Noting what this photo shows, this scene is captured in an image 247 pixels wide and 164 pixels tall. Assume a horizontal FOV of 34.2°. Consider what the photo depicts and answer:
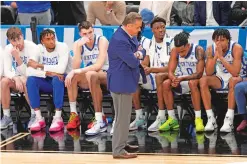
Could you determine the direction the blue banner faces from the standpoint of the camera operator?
facing the viewer

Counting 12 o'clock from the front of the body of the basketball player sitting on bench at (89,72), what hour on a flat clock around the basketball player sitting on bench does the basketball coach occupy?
The basketball coach is roughly at 10 o'clock from the basketball player sitting on bench.

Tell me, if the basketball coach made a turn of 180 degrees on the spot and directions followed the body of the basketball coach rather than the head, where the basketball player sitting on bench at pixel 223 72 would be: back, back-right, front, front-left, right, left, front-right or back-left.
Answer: back-right

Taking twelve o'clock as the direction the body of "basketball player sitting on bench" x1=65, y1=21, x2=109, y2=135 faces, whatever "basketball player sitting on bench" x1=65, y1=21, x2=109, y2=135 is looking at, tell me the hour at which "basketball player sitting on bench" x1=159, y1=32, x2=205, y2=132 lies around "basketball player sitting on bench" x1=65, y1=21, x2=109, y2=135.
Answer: "basketball player sitting on bench" x1=159, y1=32, x2=205, y2=132 is roughly at 8 o'clock from "basketball player sitting on bench" x1=65, y1=21, x2=109, y2=135.

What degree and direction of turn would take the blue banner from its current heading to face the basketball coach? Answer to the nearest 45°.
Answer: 0° — it already faces them

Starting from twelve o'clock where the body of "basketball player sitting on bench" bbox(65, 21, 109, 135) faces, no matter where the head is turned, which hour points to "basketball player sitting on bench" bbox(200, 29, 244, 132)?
"basketball player sitting on bench" bbox(200, 29, 244, 132) is roughly at 8 o'clock from "basketball player sitting on bench" bbox(65, 21, 109, 135).

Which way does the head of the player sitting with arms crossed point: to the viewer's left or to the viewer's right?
to the viewer's right

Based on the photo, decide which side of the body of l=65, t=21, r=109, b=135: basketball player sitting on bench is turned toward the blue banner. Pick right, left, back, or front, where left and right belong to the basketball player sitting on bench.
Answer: back

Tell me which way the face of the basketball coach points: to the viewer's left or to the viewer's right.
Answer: to the viewer's right

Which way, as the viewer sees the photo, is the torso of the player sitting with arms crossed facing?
toward the camera
